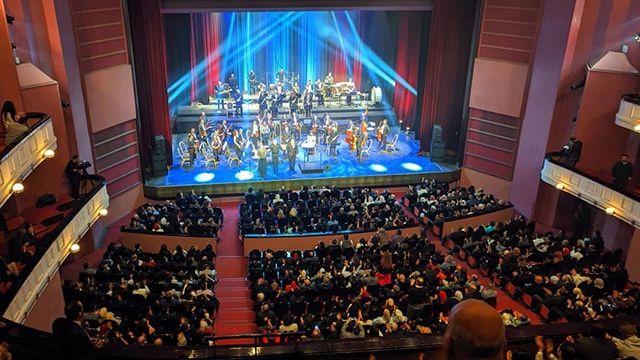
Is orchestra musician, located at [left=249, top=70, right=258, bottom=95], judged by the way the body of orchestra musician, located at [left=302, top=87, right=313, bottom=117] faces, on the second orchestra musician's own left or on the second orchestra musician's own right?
on the second orchestra musician's own right

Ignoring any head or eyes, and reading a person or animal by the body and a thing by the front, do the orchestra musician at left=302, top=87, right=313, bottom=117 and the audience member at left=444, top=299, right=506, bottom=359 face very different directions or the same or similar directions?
very different directions

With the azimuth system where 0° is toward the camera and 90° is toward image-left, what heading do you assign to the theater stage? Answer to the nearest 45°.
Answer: approximately 0°

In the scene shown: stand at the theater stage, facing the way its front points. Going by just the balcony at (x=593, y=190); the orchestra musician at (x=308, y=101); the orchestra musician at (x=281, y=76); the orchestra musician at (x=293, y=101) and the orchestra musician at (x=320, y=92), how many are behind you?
4

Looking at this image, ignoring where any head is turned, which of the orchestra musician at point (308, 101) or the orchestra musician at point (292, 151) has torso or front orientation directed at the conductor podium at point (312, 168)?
the orchestra musician at point (308, 101)

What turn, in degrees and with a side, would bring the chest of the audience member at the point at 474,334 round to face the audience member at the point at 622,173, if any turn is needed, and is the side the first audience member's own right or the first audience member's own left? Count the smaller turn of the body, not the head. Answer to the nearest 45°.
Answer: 0° — they already face them

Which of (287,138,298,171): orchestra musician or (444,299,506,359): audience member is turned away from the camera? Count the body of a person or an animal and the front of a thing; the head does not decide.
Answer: the audience member

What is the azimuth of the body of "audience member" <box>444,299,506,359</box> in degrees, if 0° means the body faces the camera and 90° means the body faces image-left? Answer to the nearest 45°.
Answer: approximately 180°
